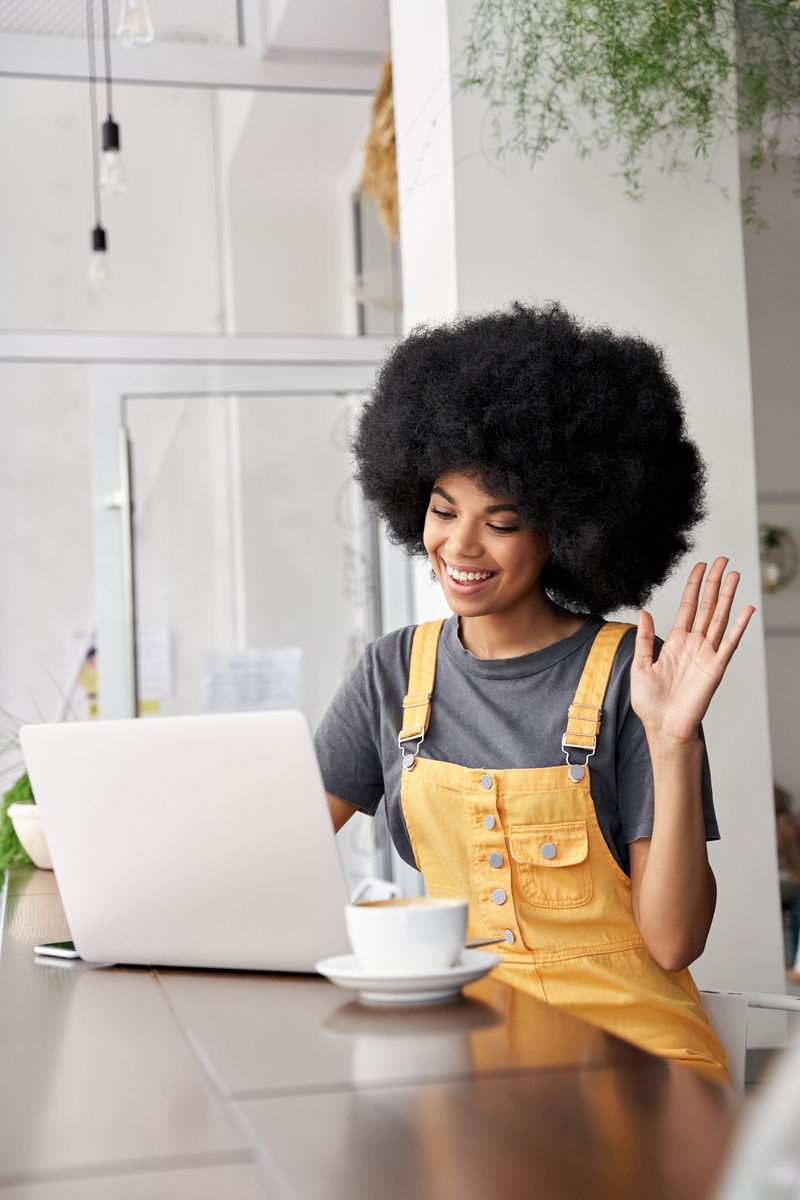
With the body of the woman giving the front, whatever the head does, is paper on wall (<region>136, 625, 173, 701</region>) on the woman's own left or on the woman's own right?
on the woman's own right

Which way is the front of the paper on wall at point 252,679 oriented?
toward the camera

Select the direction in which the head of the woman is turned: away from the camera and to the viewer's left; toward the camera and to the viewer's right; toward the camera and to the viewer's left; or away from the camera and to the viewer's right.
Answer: toward the camera and to the viewer's left

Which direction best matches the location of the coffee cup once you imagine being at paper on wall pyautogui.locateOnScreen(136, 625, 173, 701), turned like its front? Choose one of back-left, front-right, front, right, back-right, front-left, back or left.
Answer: front

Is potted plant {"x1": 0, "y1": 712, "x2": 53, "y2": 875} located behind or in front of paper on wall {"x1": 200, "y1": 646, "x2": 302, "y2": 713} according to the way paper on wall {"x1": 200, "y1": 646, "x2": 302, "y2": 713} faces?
in front

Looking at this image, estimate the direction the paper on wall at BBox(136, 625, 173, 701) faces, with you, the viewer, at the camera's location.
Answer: facing the viewer

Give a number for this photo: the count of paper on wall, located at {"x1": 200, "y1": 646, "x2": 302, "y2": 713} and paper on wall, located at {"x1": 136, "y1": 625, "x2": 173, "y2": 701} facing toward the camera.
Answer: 2

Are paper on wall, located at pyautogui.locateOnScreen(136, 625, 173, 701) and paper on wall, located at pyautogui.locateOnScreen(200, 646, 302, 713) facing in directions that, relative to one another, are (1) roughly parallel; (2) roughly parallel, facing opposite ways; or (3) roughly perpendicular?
roughly parallel

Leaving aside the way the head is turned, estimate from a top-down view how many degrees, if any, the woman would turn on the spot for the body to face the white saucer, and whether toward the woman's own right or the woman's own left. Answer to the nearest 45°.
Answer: approximately 45° to the woman's own left

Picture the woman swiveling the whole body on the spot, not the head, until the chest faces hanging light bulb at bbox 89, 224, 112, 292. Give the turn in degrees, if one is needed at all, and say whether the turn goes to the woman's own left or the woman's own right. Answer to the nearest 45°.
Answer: approximately 90° to the woman's own right

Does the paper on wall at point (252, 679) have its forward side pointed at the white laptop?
yes

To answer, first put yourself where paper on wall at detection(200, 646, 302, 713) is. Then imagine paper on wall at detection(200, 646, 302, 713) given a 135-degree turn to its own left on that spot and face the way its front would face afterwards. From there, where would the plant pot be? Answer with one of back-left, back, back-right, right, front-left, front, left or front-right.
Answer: back-right

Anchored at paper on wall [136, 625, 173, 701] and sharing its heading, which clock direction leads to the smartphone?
The smartphone is roughly at 12 o'clock from the paper on wall.
